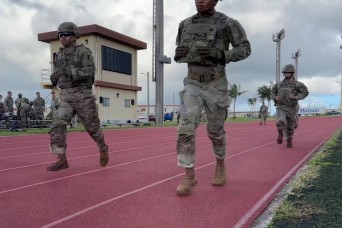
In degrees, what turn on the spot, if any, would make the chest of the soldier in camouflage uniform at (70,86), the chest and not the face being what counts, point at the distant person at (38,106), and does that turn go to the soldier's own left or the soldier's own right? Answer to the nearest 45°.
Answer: approximately 135° to the soldier's own right

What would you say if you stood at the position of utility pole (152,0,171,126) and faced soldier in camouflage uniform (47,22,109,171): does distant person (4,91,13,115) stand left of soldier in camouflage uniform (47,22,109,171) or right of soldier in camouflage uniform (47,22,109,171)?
right

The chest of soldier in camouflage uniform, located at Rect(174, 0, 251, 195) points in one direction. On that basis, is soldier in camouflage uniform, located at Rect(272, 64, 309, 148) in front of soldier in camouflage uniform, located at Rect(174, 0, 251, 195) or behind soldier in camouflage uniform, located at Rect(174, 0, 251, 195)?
behind

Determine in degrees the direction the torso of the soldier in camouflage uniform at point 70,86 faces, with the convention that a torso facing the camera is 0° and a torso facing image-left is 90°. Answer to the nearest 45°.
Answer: approximately 45°

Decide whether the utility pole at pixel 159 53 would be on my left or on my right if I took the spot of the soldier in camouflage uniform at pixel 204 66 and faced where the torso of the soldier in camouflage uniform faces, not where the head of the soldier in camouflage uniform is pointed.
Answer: on my right

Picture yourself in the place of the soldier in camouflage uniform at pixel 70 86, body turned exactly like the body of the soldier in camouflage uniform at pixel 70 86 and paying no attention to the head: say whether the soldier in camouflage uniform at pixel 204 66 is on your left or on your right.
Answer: on your left
